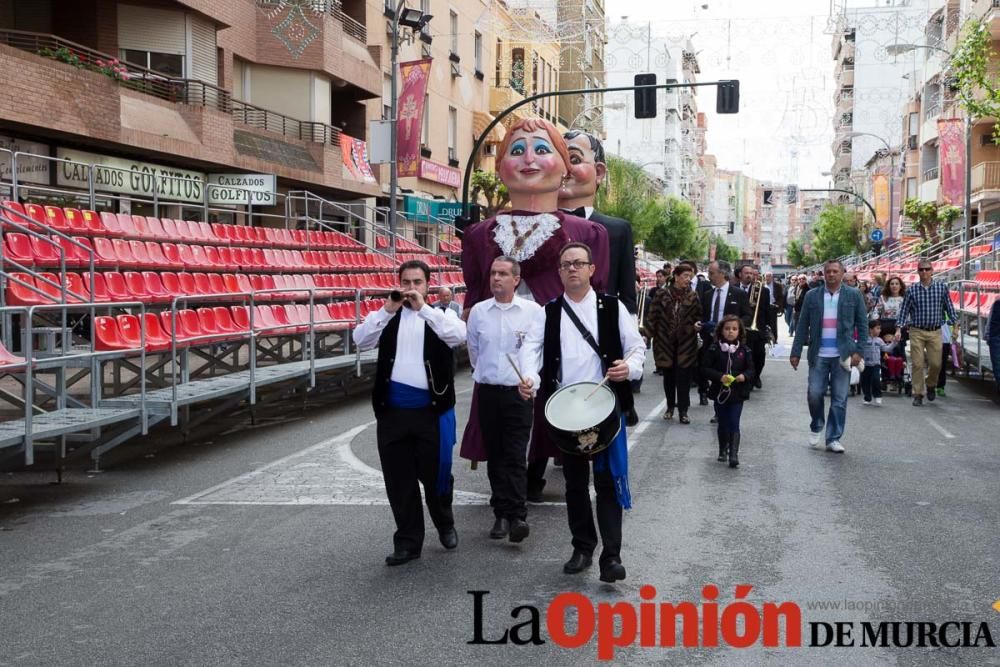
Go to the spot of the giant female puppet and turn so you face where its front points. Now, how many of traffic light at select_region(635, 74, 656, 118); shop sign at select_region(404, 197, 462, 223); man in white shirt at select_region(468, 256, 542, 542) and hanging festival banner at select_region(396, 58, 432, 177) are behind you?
3

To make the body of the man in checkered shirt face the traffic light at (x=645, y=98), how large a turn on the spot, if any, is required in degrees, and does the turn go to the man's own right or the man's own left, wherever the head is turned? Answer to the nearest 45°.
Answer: approximately 135° to the man's own right

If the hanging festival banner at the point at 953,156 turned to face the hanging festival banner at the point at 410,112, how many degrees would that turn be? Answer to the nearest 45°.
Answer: approximately 45° to its right

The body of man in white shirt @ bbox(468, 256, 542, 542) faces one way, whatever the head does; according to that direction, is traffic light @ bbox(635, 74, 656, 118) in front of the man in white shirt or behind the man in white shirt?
behind

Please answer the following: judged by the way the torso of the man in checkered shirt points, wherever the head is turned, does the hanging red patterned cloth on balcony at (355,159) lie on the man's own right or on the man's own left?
on the man's own right

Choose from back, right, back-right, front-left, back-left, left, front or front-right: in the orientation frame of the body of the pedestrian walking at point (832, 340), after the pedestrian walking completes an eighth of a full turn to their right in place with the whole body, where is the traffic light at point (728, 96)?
back-right

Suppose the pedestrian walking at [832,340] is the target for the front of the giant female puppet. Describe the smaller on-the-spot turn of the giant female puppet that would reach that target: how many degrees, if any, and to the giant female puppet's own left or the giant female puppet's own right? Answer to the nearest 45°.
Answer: approximately 135° to the giant female puppet's own left

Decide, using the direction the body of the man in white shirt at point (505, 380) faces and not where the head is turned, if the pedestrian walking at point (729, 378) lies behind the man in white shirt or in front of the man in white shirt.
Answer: behind

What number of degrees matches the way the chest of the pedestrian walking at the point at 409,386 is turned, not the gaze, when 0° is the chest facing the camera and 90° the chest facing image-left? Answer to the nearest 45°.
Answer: approximately 0°
